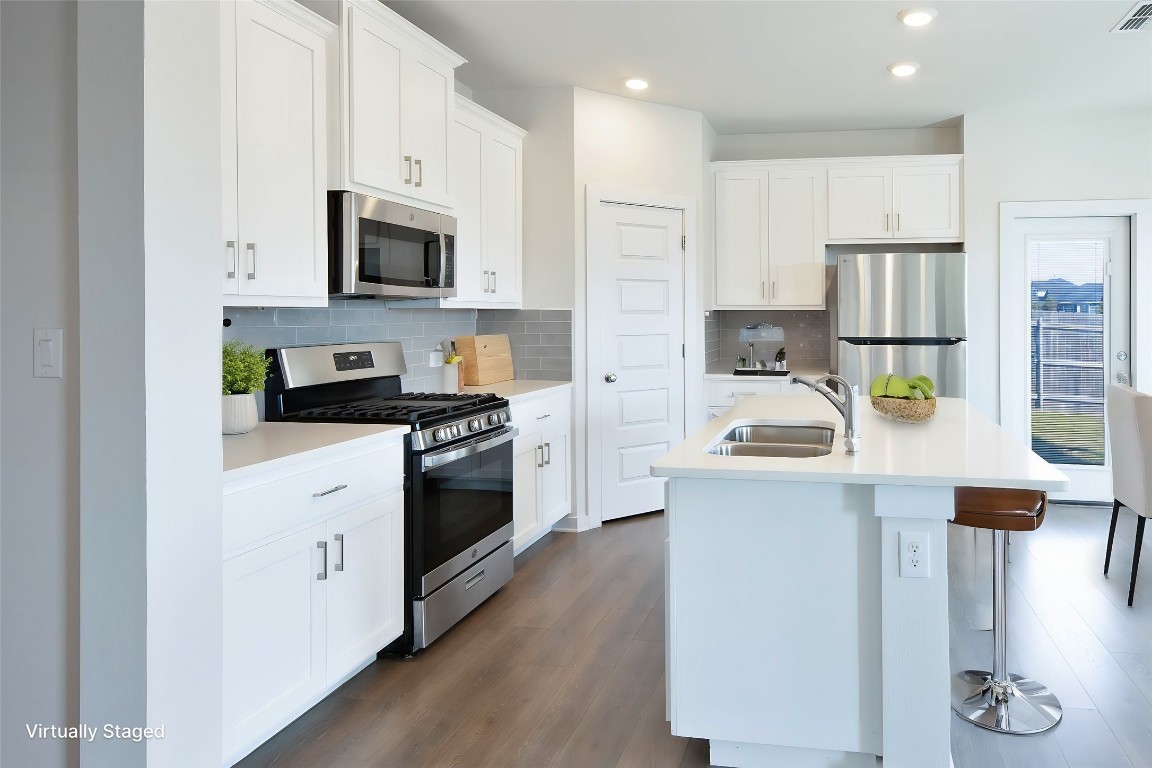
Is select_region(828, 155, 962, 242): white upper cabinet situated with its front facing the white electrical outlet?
yes

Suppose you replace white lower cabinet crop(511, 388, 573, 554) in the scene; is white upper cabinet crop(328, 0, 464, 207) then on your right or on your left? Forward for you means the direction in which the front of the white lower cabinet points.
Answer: on your right

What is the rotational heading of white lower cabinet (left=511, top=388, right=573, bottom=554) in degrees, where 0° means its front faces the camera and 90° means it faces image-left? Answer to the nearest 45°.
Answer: approximately 315°

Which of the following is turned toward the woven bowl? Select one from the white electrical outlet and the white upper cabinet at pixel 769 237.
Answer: the white upper cabinet

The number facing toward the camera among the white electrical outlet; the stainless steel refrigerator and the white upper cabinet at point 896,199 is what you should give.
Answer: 3

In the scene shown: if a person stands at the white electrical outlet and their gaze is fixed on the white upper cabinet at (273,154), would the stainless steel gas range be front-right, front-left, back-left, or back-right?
front-right

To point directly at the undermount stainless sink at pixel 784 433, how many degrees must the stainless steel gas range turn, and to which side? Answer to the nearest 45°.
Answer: approximately 45° to its left

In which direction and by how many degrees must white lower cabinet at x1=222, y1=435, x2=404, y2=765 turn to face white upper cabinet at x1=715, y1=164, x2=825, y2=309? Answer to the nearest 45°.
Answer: approximately 90° to its left

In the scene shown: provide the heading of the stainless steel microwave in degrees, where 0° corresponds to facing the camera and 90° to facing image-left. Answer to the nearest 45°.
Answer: approximately 315°

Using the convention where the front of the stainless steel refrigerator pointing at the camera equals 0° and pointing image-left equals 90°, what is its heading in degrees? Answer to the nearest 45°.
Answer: approximately 0°

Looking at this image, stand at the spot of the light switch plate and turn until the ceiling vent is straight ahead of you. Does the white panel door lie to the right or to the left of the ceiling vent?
left

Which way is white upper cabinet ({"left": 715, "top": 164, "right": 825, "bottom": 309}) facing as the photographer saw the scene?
facing the viewer

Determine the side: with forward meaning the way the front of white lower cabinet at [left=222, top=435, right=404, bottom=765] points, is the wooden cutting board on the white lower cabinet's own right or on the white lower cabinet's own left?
on the white lower cabinet's own left

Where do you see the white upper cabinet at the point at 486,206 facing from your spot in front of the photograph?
facing the viewer and to the right of the viewer

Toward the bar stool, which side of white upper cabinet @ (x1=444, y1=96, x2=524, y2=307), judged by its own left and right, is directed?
front
